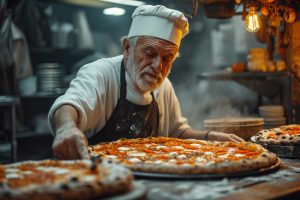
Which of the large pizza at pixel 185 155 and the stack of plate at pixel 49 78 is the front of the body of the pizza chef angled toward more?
the large pizza

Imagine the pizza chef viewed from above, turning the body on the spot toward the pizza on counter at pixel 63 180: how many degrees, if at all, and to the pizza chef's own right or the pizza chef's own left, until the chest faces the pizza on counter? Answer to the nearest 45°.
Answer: approximately 45° to the pizza chef's own right

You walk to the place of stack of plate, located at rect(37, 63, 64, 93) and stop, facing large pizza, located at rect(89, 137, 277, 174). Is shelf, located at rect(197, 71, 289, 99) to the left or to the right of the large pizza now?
left

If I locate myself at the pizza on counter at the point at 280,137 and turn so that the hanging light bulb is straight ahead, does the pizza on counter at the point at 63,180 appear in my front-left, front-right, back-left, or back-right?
back-left

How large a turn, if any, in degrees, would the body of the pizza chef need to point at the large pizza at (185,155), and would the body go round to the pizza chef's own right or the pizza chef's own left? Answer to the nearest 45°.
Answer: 0° — they already face it

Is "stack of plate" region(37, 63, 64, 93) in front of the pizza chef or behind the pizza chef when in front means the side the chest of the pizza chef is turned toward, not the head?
behind

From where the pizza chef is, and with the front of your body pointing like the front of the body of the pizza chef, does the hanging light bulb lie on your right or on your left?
on your left

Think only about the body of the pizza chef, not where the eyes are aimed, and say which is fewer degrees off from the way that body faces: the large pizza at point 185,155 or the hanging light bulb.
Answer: the large pizza

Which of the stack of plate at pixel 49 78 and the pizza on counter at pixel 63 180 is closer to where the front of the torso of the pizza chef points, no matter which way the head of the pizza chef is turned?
the pizza on counter

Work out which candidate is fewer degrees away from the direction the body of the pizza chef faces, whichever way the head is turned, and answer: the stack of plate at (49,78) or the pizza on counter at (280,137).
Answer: the pizza on counter

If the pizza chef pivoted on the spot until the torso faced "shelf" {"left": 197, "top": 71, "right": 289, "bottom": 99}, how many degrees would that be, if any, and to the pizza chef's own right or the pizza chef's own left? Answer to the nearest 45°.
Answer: approximately 90° to the pizza chef's own left

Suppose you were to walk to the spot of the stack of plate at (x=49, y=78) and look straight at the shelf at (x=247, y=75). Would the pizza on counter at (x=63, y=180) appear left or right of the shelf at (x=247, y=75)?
right

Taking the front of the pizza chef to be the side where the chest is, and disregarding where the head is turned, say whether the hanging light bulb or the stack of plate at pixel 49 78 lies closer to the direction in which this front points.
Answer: the hanging light bulb

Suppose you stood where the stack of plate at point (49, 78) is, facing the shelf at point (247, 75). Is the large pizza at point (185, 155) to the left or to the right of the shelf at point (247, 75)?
right

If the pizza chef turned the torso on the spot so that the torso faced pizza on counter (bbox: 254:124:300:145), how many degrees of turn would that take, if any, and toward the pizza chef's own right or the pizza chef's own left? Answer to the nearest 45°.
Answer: approximately 45° to the pizza chef's own left

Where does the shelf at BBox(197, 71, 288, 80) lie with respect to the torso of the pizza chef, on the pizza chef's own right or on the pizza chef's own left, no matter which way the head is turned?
on the pizza chef's own left
